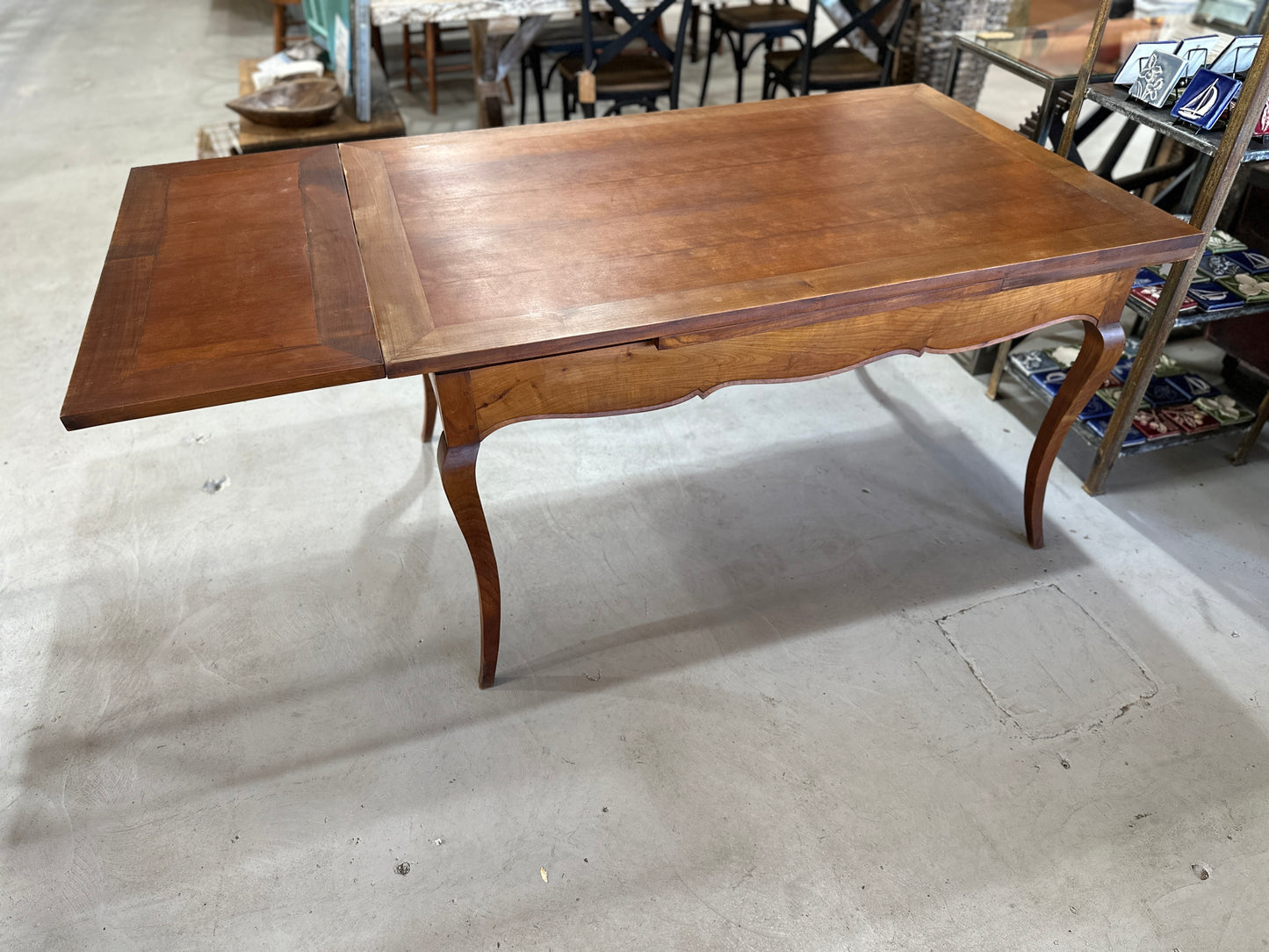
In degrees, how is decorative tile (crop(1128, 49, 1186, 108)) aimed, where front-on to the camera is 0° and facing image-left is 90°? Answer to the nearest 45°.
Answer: approximately 45°

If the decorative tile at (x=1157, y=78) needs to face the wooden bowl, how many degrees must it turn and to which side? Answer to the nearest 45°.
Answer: approximately 45° to its right
